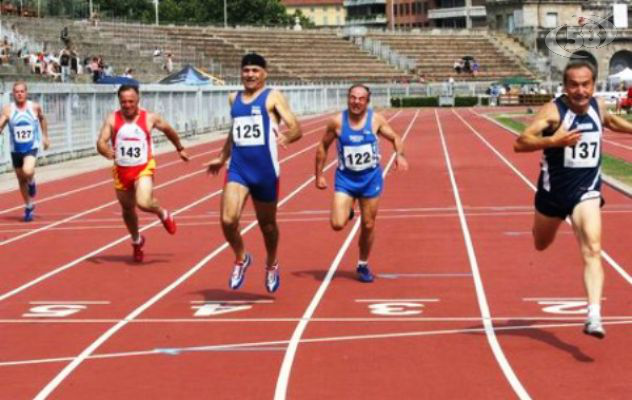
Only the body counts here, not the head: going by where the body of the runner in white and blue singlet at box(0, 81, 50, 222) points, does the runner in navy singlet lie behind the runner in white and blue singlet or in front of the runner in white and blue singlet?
in front

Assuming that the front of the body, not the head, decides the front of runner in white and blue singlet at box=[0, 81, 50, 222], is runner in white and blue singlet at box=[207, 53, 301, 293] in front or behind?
in front

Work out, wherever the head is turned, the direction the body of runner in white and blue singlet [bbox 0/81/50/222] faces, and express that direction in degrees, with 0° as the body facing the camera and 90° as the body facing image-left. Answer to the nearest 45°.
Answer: approximately 0°
